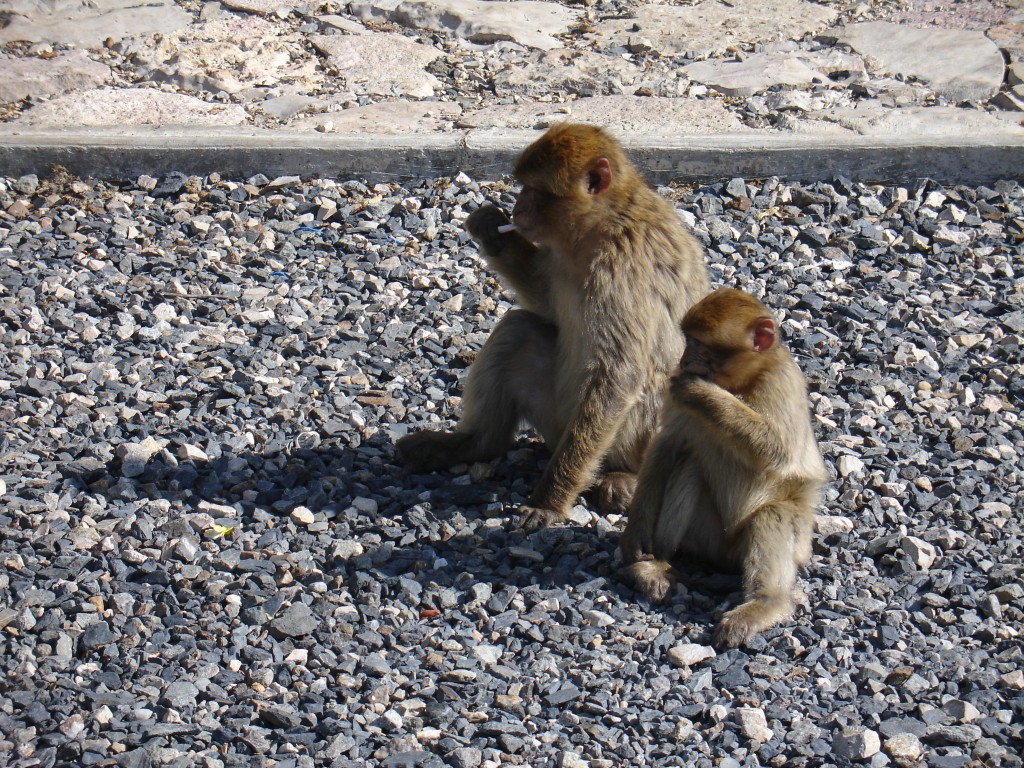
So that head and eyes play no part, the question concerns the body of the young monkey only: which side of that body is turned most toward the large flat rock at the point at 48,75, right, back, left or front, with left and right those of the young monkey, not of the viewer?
right

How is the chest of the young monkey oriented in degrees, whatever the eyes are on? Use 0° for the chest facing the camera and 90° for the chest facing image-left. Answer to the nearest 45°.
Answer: approximately 45°

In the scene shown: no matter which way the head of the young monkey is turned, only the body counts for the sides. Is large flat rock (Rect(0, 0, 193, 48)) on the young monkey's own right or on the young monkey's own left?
on the young monkey's own right

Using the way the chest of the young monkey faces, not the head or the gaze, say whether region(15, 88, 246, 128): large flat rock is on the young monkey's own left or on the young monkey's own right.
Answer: on the young monkey's own right

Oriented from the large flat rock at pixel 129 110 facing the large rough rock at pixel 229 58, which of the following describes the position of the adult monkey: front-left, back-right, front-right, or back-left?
back-right

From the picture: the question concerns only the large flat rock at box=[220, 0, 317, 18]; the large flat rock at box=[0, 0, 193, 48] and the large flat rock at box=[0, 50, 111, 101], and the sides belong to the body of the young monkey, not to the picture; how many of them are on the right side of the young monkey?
3

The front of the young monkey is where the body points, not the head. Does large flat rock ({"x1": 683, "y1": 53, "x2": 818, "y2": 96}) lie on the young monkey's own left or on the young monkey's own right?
on the young monkey's own right

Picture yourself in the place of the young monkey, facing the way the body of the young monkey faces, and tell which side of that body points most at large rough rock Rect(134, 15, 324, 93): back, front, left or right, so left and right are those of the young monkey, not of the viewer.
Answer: right

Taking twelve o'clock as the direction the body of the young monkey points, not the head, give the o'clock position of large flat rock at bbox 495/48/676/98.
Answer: The large flat rock is roughly at 4 o'clock from the young monkey.

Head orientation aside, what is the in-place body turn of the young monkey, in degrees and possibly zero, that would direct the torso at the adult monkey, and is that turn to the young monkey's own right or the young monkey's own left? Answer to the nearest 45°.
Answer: approximately 90° to the young monkey's own right

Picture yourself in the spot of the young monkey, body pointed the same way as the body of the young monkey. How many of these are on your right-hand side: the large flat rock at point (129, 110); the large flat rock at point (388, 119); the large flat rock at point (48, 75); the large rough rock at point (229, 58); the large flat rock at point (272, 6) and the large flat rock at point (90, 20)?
6
